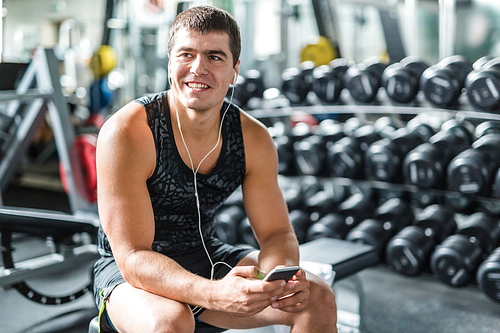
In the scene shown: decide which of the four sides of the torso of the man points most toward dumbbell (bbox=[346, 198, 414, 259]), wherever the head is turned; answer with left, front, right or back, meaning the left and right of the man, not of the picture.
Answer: left

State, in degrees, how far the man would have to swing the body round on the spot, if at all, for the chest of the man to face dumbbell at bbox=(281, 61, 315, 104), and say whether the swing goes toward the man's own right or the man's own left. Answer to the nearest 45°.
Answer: approximately 135° to the man's own left

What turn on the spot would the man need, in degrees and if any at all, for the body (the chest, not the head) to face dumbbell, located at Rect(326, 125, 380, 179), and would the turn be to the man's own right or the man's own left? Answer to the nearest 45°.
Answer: approximately 90° to the man's own left

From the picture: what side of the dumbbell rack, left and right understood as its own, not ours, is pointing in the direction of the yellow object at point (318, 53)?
right

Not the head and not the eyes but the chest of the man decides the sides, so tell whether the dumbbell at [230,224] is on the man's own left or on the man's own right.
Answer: on the man's own left

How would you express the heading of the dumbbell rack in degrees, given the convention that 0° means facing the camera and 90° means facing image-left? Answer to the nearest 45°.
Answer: approximately 45°

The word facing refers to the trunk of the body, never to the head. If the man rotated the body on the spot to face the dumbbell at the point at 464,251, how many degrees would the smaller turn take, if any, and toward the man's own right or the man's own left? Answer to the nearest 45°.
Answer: approximately 90° to the man's own left

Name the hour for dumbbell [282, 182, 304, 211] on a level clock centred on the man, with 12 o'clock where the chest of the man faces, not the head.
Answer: The dumbbell is roughly at 8 o'clock from the man.

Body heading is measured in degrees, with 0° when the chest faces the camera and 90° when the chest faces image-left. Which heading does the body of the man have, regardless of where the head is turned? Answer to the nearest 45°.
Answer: approximately 315°

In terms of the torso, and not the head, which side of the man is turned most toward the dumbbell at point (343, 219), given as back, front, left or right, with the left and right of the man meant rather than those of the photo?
left

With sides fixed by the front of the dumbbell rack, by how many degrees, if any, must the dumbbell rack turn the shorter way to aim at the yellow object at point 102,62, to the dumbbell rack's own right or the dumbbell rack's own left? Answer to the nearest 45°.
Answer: approximately 90° to the dumbbell rack's own right

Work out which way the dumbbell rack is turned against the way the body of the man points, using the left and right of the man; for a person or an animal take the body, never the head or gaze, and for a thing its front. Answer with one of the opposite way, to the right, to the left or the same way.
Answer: to the right

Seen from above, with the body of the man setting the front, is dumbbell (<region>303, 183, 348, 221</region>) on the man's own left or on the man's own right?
on the man's own left

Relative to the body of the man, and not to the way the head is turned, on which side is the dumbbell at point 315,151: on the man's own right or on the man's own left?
on the man's own left

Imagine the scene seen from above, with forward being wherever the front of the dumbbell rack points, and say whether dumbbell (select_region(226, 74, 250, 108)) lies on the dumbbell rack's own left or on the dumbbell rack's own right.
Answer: on the dumbbell rack's own right
